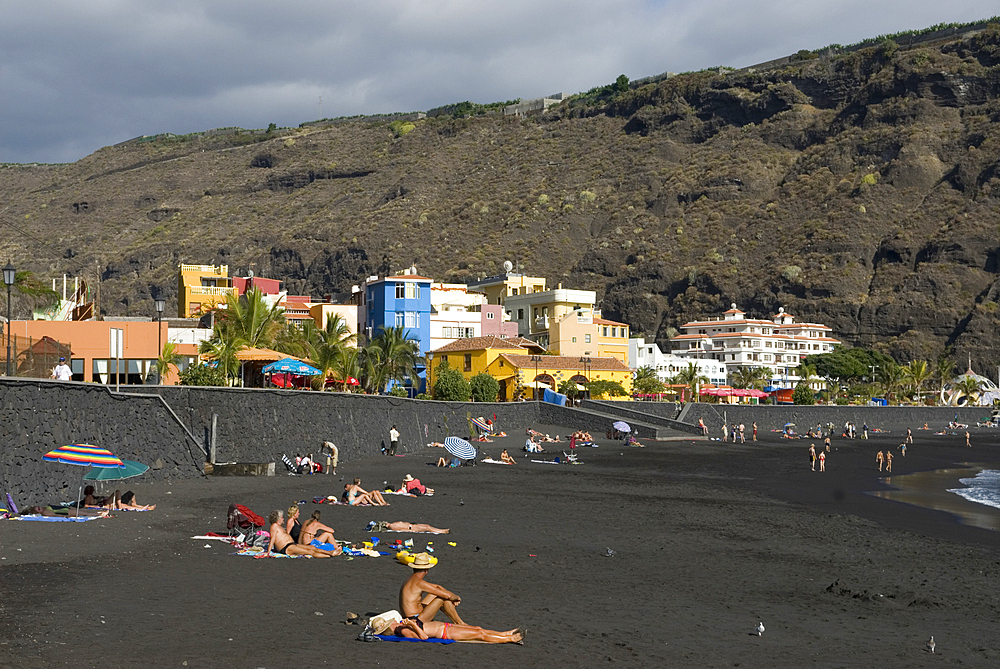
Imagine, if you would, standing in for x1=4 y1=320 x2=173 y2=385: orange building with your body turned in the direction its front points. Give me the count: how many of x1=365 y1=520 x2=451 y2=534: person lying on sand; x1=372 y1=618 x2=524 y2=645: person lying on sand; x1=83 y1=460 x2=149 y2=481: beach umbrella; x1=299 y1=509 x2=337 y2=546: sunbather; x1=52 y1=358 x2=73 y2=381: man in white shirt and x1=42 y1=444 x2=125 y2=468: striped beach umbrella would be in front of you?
6

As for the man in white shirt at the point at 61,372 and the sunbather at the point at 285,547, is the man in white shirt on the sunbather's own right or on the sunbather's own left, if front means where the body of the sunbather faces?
on the sunbather's own left

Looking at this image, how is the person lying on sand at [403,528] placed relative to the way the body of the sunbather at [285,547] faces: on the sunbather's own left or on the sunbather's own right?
on the sunbather's own left

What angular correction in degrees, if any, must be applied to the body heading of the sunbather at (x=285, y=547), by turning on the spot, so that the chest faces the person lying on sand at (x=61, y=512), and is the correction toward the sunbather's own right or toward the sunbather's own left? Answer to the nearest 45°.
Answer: approximately 135° to the sunbather's own left

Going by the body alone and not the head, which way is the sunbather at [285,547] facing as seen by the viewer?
to the viewer's right

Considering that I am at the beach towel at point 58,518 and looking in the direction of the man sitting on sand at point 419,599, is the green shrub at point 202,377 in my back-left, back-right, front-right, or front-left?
back-left

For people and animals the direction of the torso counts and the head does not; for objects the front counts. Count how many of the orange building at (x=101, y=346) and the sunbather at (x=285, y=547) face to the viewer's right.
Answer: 1

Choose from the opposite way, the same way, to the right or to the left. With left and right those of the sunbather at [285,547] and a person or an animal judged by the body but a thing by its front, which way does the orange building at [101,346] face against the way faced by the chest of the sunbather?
to the right

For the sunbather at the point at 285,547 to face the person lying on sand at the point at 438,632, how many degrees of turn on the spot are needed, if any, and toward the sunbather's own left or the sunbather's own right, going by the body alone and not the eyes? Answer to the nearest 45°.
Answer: approximately 90° to the sunbather's own right

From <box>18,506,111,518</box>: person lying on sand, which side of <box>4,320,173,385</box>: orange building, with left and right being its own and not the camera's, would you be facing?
front

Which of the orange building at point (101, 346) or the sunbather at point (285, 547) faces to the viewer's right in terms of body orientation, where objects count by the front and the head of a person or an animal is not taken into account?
the sunbather

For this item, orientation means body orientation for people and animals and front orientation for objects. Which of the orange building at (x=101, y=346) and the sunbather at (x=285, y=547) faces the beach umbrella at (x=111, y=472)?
the orange building

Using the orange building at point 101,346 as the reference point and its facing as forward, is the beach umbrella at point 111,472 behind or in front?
in front

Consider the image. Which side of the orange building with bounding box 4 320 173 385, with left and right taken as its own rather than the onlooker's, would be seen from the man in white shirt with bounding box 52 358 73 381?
front

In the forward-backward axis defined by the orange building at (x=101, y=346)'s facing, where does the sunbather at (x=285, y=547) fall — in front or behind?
in front

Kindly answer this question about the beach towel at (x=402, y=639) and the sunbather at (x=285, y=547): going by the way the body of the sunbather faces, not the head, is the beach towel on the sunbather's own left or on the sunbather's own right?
on the sunbather's own right
